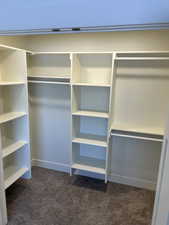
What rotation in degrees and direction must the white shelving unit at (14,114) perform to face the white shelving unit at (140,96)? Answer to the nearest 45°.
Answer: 0° — it already faces it

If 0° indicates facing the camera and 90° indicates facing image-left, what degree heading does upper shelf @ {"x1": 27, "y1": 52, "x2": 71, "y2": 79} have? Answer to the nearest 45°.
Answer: approximately 0°

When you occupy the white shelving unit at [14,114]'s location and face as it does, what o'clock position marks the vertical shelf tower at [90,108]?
The vertical shelf tower is roughly at 11 o'clock from the white shelving unit.
